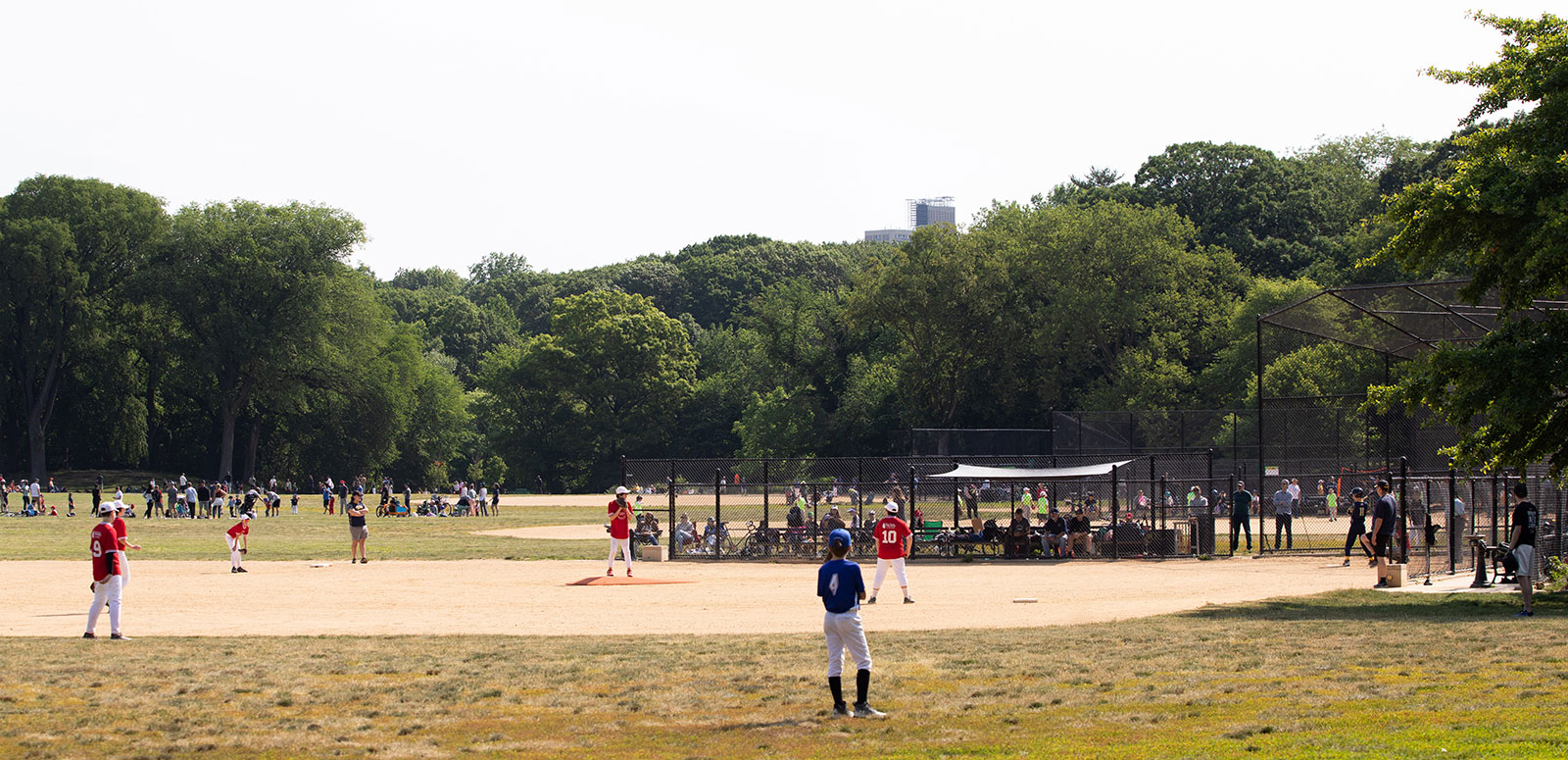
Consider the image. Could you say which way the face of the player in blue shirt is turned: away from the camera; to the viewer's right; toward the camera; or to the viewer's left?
away from the camera

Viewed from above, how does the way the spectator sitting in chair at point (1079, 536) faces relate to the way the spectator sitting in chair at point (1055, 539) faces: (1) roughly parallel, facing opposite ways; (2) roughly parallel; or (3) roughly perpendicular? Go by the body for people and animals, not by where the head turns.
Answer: roughly parallel

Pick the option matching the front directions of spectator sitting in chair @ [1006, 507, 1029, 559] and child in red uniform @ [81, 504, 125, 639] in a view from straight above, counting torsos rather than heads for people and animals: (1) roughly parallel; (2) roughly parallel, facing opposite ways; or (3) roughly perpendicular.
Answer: roughly parallel, facing opposite ways

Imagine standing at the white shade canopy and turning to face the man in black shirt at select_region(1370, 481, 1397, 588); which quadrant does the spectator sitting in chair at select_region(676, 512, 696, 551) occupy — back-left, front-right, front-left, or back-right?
back-right

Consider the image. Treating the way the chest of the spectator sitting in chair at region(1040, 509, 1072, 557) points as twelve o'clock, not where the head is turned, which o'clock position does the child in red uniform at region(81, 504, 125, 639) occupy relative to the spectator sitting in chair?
The child in red uniform is roughly at 1 o'clock from the spectator sitting in chair.

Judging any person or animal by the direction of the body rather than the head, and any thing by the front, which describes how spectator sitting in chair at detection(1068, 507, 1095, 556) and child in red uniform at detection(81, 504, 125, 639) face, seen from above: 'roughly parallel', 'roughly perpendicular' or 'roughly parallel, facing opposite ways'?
roughly parallel, facing opposite ways

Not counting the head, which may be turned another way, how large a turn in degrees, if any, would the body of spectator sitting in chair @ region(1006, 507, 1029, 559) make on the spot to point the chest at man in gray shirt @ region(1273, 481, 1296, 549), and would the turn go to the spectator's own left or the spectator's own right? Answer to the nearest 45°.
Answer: approximately 135° to the spectator's own left

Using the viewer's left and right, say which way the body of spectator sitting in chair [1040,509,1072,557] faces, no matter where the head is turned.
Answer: facing the viewer

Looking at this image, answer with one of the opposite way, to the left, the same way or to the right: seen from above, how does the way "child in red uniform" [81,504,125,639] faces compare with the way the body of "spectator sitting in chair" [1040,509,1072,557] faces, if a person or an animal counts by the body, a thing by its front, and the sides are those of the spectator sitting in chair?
the opposite way

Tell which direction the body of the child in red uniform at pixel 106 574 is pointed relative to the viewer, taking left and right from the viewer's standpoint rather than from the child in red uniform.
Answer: facing away from the viewer and to the right of the viewer

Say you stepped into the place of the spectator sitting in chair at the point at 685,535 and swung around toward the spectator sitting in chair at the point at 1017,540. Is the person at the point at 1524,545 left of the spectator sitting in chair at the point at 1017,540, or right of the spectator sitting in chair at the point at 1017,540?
right

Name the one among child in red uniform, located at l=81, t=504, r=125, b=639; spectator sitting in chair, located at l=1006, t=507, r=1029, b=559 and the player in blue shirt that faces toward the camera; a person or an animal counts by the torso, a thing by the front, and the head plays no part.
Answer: the spectator sitting in chair

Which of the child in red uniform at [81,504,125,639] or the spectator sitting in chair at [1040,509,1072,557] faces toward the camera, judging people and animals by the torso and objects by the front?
the spectator sitting in chair

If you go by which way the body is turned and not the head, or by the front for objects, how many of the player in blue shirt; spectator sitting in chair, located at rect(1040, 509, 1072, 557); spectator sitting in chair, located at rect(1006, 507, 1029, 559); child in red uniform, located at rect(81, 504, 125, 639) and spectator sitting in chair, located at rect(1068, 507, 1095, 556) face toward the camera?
3

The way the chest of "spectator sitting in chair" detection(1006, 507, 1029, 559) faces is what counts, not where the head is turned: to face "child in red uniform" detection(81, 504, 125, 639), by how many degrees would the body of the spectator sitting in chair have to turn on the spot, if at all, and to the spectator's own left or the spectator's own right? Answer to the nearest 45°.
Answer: approximately 45° to the spectator's own right

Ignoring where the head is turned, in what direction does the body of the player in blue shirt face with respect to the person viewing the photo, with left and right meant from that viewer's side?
facing away from the viewer and to the right of the viewer

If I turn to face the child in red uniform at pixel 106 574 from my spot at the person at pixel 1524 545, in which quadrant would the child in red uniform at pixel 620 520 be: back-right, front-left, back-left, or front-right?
front-right

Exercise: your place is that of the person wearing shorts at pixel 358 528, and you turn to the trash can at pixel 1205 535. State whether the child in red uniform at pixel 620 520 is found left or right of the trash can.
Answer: right
